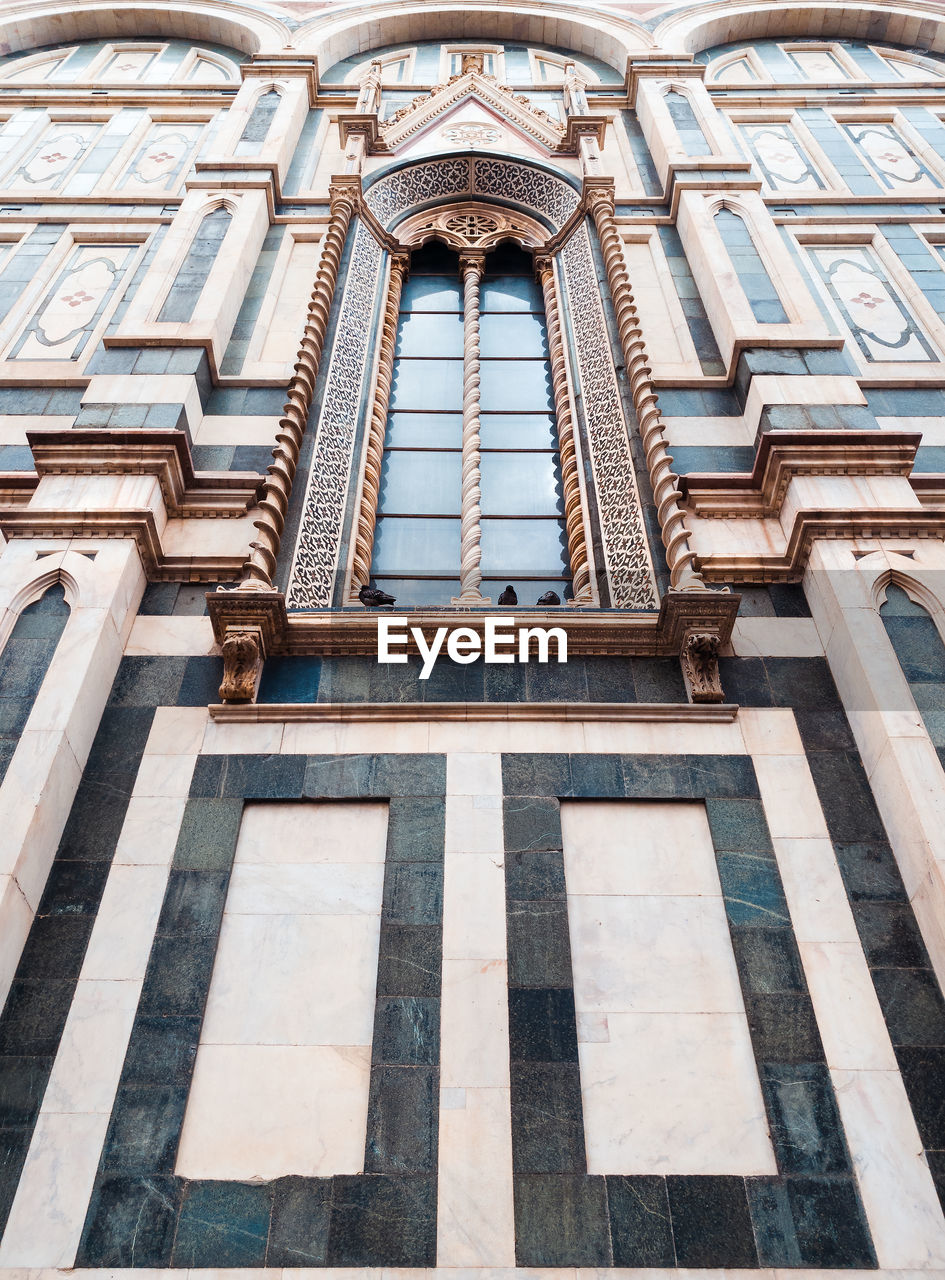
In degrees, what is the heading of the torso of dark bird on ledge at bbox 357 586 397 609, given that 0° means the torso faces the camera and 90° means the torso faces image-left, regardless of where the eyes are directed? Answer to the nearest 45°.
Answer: approximately 90°

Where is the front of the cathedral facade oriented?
toward the camera
